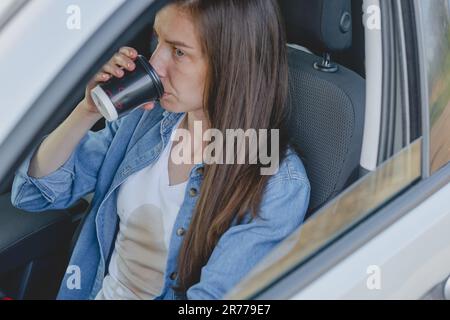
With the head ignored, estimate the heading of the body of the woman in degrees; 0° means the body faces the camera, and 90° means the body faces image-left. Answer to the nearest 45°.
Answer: approximately 45°
